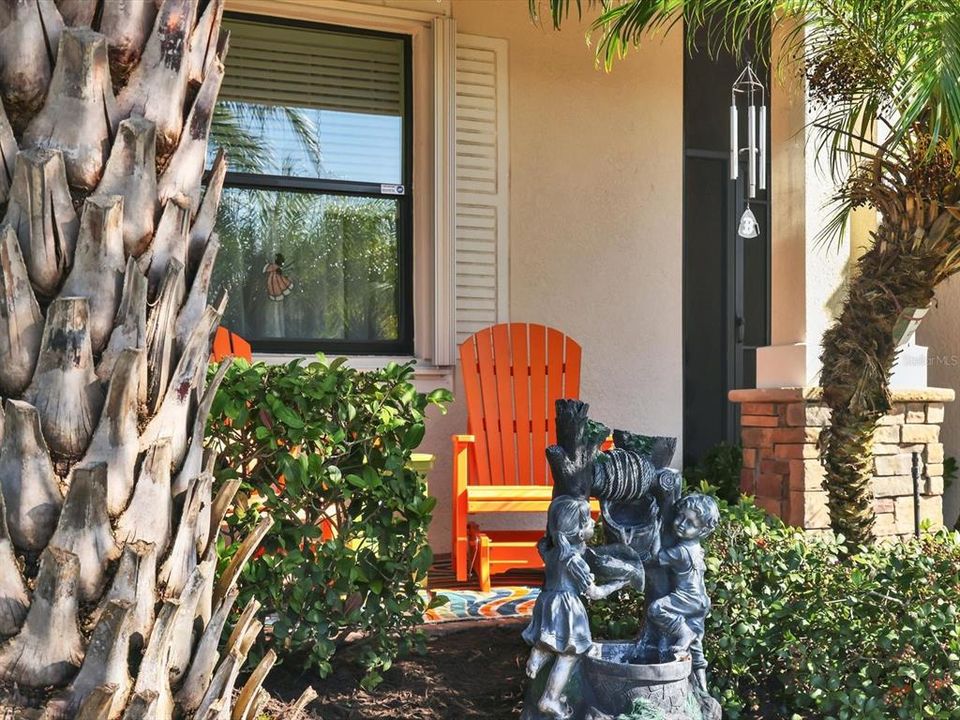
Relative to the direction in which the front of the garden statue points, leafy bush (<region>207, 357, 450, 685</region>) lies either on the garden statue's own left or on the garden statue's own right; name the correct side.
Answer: on the garden statue's own right

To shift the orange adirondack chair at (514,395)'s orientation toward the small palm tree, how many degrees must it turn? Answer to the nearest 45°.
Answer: approximately 45° to its left

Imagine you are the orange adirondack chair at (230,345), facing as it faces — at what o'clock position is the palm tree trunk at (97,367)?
The palm tree trunk is roughly at 12 o'clock from the orange adirondack chair.

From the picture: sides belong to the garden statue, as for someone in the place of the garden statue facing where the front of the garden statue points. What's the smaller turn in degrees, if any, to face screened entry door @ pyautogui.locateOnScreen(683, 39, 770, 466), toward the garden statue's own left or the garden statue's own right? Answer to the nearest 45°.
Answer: approximately 180°

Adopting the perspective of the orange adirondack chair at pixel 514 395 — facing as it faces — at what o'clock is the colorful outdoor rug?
The colorful outdoor rug is roughly at 12 o'clock from the orange adirondack chair.

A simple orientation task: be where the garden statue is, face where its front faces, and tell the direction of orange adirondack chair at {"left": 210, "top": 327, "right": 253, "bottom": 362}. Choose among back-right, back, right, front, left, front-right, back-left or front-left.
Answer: back-right

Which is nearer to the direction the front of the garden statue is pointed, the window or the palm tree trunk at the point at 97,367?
the palm tree trunk

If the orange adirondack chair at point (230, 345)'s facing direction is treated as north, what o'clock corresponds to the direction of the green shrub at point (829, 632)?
The green shrub is roughly at 11 o'clock from the orange adirondack chair.

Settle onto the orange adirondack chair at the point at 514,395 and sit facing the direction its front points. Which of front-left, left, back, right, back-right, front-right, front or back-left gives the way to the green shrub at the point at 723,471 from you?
back-left

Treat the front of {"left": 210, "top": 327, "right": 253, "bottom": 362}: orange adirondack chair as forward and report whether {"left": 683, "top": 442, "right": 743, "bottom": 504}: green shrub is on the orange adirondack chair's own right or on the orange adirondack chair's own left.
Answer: on the orange adirondack chair's own left

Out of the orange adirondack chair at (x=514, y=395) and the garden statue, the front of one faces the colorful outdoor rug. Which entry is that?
the orange adirondack chair

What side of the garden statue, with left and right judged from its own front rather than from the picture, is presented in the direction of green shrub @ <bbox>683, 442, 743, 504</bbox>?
back
